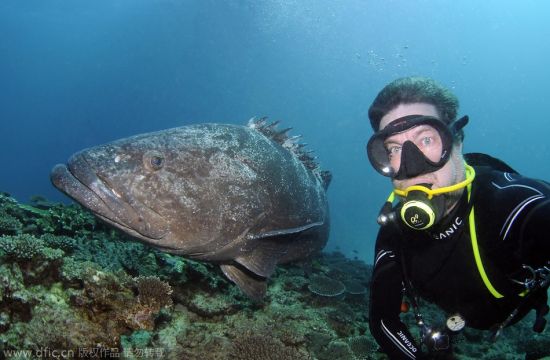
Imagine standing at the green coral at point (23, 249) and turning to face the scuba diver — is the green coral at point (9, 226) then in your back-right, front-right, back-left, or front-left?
back-left

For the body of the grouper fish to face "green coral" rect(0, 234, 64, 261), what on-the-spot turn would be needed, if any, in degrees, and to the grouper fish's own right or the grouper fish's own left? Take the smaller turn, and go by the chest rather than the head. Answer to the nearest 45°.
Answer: approximately 45° to the grouper fish's own right

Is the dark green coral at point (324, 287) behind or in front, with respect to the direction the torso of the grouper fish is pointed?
behind
